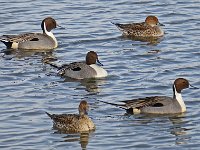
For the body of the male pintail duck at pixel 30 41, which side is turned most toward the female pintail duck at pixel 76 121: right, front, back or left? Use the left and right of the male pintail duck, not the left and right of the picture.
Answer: right

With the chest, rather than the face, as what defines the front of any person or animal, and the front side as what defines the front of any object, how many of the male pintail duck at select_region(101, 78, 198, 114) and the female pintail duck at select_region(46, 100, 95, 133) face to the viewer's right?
2

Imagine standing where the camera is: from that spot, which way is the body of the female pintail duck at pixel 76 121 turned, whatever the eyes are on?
to the viewer's right

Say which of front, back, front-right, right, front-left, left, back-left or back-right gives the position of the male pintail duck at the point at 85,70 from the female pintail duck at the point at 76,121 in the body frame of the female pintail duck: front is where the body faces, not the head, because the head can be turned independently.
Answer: left

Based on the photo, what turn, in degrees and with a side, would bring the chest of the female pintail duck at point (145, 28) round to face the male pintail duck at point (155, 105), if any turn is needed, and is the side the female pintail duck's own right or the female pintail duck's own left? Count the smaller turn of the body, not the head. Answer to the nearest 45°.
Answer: approximately 90° to the female pintail duck's own right

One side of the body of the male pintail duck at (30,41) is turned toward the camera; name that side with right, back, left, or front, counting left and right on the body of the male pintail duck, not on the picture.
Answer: right

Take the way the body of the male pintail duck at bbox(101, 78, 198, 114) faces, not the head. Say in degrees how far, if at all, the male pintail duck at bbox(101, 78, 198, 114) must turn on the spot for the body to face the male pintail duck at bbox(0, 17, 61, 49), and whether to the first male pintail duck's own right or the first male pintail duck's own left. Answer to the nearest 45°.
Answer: approximately 135° to the first male pintail duck's own left

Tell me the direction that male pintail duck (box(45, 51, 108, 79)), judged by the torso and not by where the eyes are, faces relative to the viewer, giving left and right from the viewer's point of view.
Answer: facing to the right of the viewer

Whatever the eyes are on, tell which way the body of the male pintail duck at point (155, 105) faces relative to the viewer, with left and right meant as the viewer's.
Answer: facing to the right of the viewer

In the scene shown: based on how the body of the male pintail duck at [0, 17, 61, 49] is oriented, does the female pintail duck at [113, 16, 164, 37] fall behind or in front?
in front
